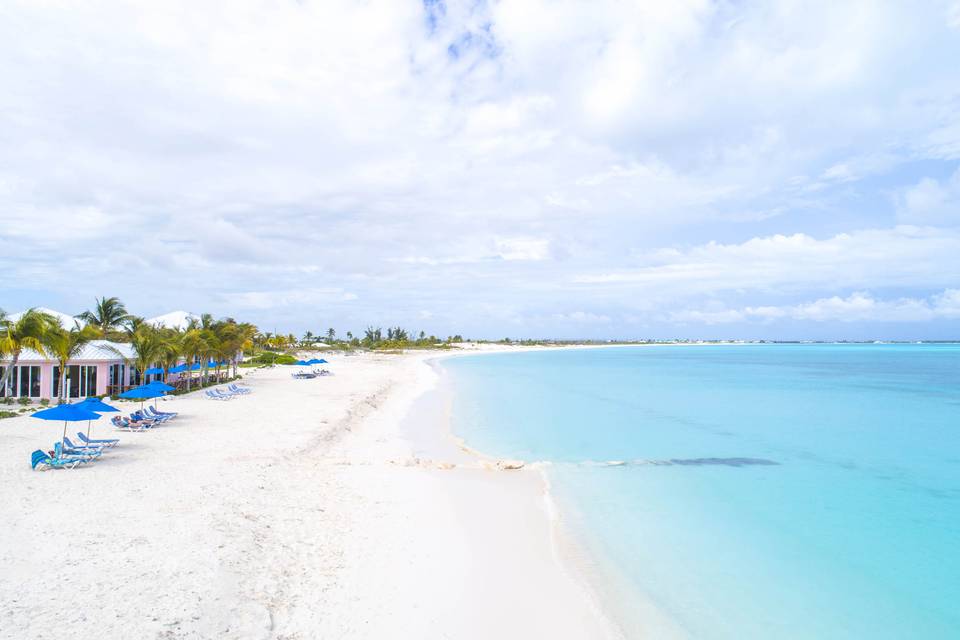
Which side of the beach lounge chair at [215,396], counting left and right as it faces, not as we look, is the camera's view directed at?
right

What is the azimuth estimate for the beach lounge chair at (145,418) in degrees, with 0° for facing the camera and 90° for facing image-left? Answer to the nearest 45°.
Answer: approximately 270°

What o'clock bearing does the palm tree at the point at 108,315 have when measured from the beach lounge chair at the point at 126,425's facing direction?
The palm tree is roughly at 9 o'clock from the beach lounge chair.

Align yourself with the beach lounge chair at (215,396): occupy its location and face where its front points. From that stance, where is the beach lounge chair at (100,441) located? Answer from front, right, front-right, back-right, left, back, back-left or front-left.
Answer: right

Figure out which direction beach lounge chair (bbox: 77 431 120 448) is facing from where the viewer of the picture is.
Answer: facing to the right of the viewer

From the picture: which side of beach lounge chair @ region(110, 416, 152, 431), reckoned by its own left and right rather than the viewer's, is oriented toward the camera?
right

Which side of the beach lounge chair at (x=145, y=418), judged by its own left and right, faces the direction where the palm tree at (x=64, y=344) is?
left

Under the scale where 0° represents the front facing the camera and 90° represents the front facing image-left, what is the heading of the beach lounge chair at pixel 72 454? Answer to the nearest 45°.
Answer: approximately 270°

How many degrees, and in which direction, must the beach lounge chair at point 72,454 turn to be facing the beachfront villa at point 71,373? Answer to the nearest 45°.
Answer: approximately 90° to its left

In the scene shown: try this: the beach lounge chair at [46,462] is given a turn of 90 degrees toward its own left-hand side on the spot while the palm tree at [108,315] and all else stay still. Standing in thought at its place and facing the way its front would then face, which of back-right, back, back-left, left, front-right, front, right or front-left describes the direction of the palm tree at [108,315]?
front
